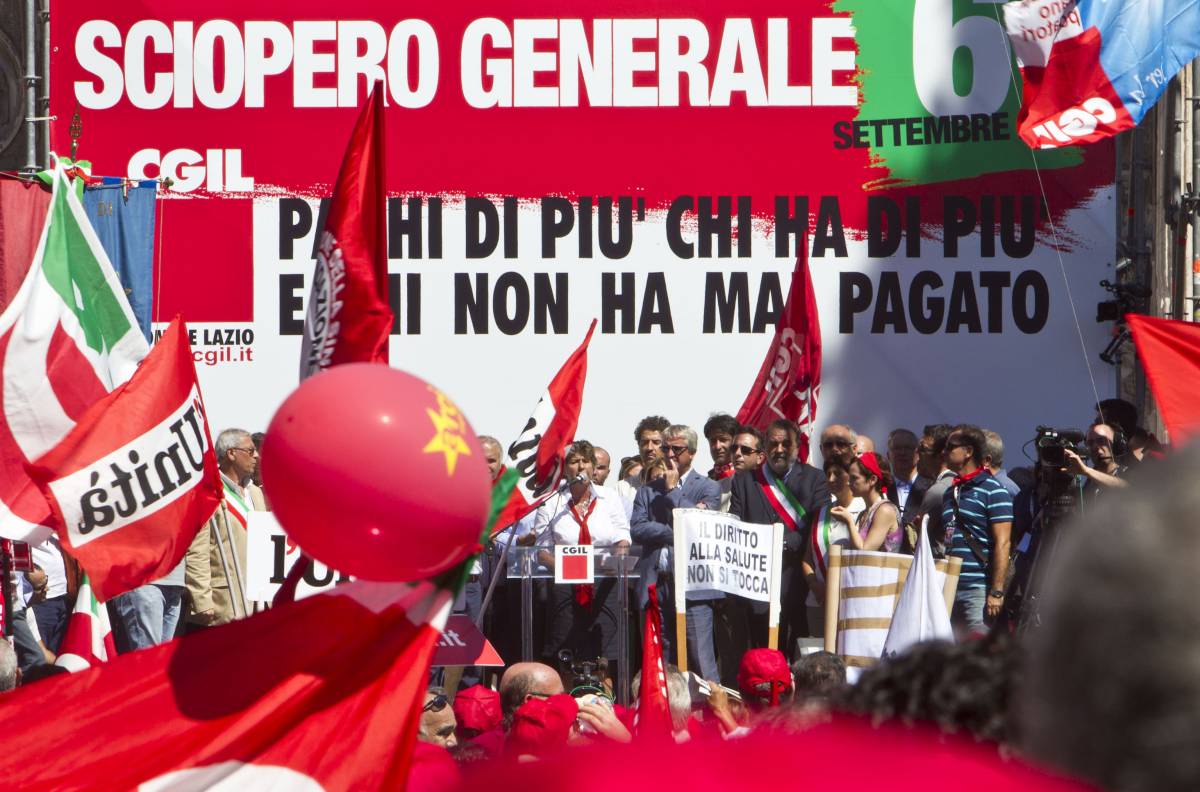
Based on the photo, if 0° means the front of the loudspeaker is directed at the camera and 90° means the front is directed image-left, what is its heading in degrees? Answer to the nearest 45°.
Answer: approximately 0°

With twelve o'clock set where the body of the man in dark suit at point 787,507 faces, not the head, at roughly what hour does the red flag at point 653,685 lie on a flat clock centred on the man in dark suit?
The red flag is roughly at 12 o'clock from the man in dark suit.

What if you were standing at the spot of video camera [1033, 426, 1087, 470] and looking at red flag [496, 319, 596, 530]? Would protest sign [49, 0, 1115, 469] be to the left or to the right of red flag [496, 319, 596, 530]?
right

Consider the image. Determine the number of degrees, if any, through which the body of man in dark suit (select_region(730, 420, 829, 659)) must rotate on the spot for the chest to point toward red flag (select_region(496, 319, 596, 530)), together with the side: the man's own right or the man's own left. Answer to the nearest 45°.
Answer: approximately 45° to the man's own right

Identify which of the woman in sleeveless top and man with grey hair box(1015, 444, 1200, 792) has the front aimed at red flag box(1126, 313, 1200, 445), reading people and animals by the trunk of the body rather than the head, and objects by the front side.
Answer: the man with grey hair

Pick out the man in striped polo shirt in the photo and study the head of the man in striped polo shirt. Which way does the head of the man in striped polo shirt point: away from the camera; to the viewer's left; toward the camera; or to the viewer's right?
to the viewer's left

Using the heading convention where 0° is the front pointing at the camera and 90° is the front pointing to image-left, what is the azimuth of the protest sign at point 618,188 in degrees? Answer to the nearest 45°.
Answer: approximately 0°
